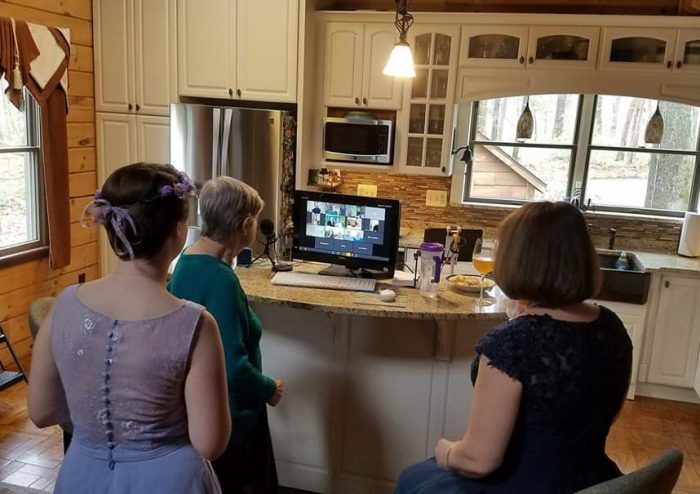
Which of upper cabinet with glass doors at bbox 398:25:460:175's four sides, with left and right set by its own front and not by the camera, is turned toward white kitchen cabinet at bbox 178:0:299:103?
right

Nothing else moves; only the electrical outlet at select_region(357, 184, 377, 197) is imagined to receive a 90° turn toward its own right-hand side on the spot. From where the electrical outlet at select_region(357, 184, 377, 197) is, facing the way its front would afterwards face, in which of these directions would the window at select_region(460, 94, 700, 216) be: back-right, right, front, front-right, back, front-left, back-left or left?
back

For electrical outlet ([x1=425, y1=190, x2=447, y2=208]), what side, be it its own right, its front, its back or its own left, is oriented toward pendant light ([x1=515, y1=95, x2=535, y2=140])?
left

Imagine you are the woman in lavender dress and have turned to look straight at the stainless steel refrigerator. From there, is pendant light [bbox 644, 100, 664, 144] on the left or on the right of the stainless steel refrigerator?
right

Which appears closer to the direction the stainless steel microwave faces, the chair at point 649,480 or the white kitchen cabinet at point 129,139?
the chair

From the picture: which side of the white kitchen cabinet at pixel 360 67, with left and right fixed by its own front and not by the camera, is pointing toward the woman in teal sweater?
front

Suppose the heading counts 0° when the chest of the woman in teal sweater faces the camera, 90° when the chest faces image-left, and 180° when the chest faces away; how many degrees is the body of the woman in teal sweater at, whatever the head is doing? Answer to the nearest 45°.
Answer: approximately 225°

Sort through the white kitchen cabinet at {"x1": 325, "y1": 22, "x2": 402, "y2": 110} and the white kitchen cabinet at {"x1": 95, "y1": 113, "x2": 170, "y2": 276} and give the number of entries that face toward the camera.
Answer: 2

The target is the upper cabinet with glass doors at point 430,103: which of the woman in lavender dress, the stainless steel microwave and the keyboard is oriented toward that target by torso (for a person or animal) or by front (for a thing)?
the woman in lavender dress

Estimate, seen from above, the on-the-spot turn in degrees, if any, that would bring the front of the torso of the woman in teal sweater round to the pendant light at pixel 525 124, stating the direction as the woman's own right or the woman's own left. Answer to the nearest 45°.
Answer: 0° — they already face it

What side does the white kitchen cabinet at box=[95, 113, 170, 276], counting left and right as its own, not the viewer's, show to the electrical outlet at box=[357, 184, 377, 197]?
left

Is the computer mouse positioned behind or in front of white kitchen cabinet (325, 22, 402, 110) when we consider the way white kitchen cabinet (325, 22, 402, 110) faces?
in front
